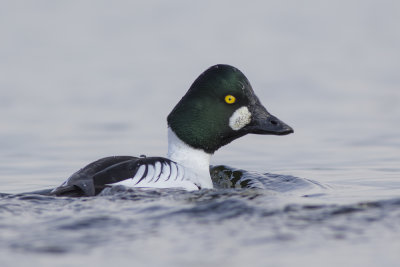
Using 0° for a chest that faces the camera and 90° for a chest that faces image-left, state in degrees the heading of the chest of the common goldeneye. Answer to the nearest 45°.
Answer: approximately 270°
